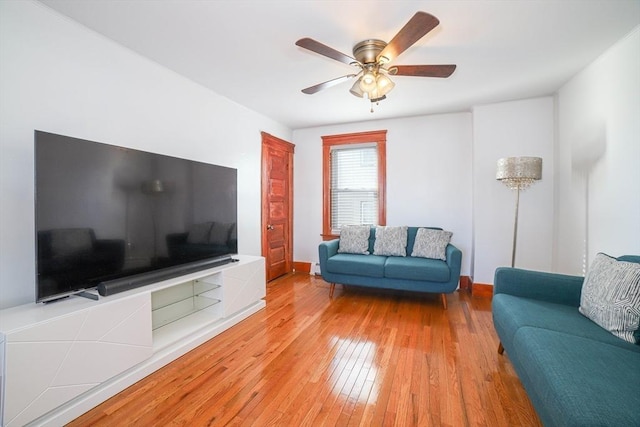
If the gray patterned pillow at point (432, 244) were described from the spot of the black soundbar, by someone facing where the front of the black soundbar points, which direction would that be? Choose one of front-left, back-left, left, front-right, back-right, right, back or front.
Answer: front-left

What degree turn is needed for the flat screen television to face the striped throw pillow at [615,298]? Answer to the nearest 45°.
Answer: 0° — it already faces it

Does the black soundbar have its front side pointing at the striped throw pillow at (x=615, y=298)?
yes

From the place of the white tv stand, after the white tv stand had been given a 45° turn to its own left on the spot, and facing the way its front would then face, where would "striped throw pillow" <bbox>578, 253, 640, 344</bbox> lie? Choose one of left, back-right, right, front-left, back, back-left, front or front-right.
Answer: front-right

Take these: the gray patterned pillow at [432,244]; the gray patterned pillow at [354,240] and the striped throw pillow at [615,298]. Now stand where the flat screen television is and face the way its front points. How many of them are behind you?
0

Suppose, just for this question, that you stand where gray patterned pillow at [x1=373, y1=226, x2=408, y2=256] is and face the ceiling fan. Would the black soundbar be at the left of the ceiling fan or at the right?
right

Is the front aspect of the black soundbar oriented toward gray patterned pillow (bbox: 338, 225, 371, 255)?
no

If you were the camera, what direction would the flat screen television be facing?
facing the viewer and to the right of the viewer

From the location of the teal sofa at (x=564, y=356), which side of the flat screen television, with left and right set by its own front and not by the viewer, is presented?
front

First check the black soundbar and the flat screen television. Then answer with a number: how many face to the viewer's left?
0

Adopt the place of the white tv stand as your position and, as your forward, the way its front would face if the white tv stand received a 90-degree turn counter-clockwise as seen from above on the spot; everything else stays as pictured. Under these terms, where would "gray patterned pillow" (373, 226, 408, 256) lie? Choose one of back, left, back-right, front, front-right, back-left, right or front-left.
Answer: front-right

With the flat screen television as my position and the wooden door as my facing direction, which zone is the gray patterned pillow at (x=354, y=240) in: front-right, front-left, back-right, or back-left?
front-right

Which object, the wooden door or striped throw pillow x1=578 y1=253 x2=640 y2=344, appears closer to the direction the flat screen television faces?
the striped throw pillow

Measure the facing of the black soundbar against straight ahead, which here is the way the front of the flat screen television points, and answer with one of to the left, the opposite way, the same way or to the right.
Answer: the same way

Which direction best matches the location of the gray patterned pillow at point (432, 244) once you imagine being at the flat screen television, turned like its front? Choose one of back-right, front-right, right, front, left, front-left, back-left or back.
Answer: front-left

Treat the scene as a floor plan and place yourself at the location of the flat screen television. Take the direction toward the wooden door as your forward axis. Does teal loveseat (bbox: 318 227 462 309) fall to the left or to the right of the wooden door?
right

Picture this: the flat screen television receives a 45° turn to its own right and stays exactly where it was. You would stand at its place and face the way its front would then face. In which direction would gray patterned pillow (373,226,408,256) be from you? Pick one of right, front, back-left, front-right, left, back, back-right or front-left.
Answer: left

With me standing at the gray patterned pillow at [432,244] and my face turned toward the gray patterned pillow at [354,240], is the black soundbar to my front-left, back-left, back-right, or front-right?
front-left

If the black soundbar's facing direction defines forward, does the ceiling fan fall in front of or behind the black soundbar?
in front
